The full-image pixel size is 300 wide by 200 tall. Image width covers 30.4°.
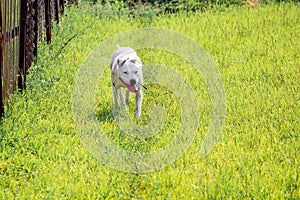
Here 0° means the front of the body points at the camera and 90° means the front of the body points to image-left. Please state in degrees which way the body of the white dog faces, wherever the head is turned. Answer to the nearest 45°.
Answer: approximately 0°

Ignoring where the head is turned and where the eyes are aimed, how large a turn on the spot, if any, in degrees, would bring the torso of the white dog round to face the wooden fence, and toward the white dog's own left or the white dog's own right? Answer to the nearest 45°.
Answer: approximately 135° to the white dog's own right
